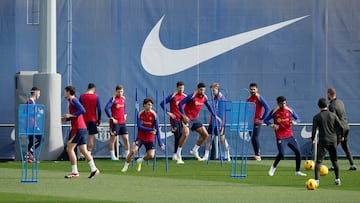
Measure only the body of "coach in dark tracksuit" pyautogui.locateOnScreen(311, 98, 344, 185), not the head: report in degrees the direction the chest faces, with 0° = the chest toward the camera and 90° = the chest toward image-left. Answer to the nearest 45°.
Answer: approximately 180°

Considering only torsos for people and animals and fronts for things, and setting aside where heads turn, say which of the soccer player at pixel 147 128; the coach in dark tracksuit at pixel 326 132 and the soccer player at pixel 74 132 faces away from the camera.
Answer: the coach in dark tracksuit

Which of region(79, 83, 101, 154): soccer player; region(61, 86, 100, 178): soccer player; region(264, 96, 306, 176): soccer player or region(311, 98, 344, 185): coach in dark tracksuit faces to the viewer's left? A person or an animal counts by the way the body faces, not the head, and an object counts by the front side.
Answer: region(61, 86, 100, 178): soccer player

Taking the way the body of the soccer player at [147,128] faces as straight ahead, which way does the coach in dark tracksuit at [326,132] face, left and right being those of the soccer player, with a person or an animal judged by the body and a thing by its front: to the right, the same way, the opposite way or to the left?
the opposite way

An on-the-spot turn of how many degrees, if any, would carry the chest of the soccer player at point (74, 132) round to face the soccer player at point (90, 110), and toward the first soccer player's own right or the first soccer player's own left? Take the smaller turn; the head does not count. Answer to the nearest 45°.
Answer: approximately 90° to the first soccer player's own right

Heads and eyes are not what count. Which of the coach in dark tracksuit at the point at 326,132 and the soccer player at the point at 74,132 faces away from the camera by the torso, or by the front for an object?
the coach in dark tracksuit
